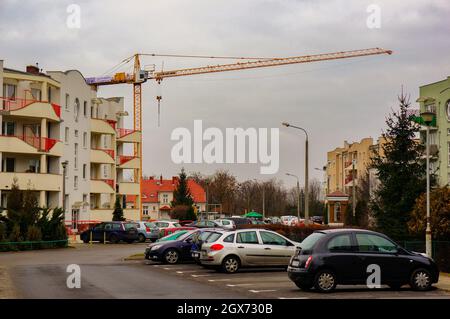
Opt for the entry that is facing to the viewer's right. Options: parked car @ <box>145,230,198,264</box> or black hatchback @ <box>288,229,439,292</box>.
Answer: the black hatchback

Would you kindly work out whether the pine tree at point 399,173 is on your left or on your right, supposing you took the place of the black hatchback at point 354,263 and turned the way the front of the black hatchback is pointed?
on your left

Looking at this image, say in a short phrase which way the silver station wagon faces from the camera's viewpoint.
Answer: facing away from the viewer and to the right of the viewer

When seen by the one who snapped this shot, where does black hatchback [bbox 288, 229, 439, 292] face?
facing to the right of the viewer

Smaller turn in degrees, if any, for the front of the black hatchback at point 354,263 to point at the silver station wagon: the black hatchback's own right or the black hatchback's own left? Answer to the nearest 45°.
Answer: approximately 135° to the black hatchback's own left

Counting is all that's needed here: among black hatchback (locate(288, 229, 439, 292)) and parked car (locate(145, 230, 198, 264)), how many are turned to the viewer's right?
1

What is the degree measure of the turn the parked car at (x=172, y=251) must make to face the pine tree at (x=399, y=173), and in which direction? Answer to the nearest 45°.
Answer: approximately 180°
